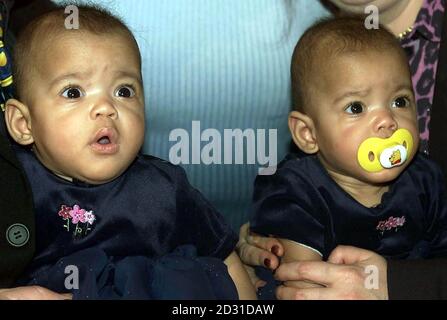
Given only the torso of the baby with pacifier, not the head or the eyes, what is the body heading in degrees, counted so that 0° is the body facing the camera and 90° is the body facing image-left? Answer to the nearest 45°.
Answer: approximately 315°
